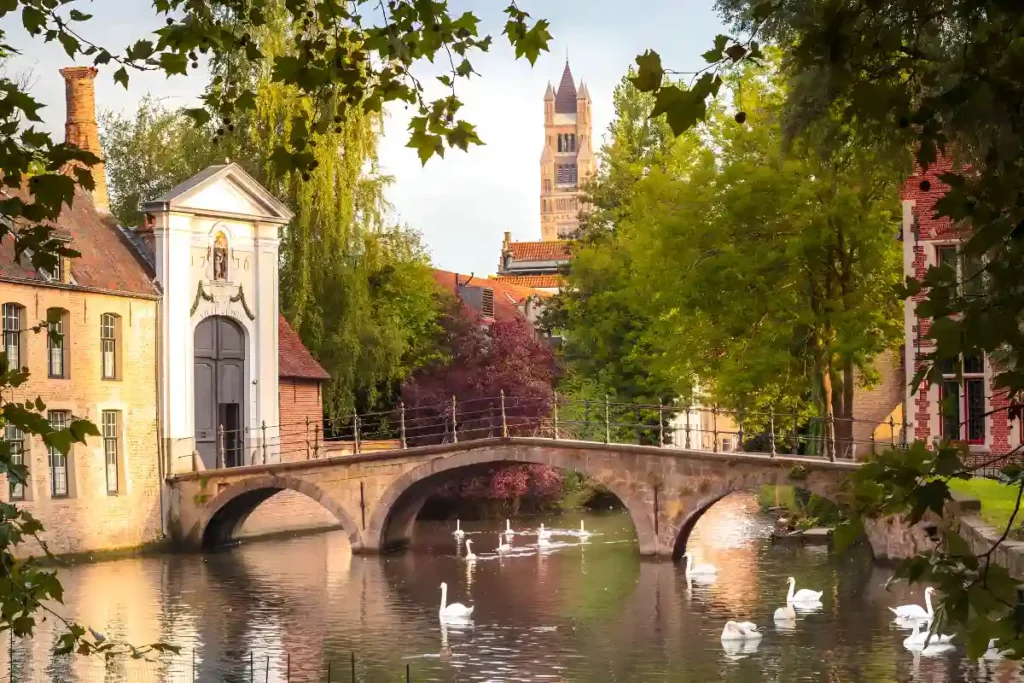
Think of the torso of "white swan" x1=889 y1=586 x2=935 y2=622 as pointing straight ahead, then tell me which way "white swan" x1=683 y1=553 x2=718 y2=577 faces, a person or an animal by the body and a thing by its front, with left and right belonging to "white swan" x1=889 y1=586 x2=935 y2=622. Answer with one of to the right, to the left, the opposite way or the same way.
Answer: the opposite way

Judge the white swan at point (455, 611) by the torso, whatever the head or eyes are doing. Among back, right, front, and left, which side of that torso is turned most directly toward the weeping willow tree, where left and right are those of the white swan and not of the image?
right

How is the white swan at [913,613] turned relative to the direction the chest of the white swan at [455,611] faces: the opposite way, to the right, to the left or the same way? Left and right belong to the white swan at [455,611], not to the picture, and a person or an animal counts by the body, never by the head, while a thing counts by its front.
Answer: the opposite way

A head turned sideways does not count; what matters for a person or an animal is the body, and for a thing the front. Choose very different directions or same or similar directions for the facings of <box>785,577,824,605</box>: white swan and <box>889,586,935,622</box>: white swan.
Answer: very different directions

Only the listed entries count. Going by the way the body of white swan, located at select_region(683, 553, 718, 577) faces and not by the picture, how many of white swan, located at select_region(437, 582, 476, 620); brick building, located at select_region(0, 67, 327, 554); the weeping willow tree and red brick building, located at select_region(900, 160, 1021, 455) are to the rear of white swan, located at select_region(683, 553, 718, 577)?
1

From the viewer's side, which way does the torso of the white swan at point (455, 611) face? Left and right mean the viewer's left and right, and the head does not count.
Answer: facing to the left of the viewer

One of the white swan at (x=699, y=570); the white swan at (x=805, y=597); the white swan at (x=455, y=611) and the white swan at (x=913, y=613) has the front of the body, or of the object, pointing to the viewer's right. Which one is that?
the white swan at (x=913, y=613)

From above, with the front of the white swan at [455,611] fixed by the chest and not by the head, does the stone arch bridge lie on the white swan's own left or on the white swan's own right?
on the white swan's own right

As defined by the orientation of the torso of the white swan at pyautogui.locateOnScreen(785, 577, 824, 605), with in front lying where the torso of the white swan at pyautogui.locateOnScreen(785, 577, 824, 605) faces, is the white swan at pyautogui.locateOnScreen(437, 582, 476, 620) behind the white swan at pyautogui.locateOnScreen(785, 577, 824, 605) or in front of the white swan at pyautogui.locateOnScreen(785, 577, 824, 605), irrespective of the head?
in front

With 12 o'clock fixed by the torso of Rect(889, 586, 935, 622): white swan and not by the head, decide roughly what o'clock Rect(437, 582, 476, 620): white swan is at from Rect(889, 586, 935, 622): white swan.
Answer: Rect(437, 582, 476, 620): white swan is roughly at 6 o'clock from Rect(889, 586, 935, 622): white swan.

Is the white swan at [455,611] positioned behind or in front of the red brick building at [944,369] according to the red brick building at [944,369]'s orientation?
in front

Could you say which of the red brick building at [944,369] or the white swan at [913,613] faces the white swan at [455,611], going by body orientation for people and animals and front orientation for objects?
the red brick building

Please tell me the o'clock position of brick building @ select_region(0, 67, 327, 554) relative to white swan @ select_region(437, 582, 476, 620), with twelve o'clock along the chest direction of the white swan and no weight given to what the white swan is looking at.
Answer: The brick building is roughly at 2 o'clock from the white swan.

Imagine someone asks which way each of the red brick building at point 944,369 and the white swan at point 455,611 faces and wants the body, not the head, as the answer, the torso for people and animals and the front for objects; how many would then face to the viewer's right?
0

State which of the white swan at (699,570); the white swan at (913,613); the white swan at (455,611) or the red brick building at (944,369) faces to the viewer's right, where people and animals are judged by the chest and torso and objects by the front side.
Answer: the white swan at (913,613)

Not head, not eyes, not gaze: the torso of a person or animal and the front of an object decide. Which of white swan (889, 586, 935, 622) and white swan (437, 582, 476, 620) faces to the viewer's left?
white swan (437, 582, 476, 620)

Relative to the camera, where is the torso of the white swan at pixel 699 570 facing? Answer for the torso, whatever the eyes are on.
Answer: to the viewer's left
